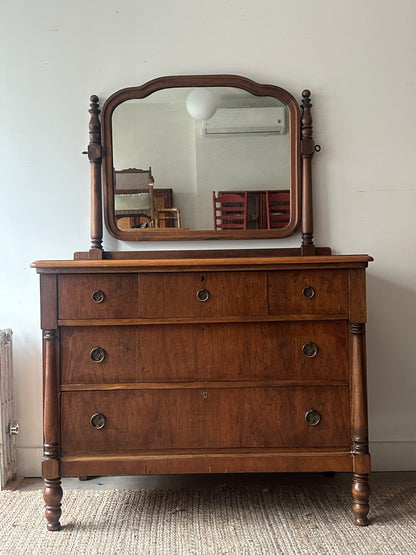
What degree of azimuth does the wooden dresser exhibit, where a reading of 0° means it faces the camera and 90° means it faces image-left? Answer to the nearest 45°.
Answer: approximately 0°

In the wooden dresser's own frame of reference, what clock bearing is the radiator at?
The radiator is roughly at 4 o'clock from the wooden dresser.

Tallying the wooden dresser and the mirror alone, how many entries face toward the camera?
2

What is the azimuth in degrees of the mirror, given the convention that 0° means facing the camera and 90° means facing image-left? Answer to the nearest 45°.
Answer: approximately 0°
